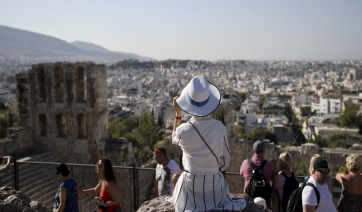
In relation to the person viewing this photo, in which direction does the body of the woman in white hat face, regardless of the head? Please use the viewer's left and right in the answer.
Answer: facing away from the viewer

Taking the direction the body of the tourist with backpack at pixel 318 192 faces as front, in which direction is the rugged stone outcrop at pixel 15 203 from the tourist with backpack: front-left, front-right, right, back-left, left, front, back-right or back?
back-right

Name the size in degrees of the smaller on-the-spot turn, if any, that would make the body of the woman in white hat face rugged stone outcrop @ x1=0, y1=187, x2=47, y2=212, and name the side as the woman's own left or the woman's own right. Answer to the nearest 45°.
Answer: approximately 45° to the woman's own left

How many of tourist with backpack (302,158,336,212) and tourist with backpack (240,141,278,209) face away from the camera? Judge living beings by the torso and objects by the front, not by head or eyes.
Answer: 1

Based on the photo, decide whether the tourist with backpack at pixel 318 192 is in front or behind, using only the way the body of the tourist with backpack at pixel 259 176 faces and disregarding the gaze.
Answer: behind

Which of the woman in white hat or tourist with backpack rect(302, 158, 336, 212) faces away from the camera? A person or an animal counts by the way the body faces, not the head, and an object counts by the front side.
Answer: the woman in white hat

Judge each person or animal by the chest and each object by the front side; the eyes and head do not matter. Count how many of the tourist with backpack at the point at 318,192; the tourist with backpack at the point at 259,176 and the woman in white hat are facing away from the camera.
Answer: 2

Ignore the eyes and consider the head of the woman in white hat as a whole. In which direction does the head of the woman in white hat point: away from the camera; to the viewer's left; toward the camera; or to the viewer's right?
away from the camera

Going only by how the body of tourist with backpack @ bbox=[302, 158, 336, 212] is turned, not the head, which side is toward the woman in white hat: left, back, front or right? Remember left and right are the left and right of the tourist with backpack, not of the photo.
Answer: right

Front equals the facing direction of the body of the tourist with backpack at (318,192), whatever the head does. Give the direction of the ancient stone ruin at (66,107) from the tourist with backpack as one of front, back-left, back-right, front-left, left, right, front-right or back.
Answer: back

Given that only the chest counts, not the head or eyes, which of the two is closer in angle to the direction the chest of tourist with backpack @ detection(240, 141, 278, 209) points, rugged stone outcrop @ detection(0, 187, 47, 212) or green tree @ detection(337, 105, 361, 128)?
the green tree

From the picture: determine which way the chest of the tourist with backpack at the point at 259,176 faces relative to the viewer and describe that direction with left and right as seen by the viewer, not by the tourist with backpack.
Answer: facing away from the viewer

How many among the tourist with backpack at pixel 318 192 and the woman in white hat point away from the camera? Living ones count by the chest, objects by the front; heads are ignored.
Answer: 1
